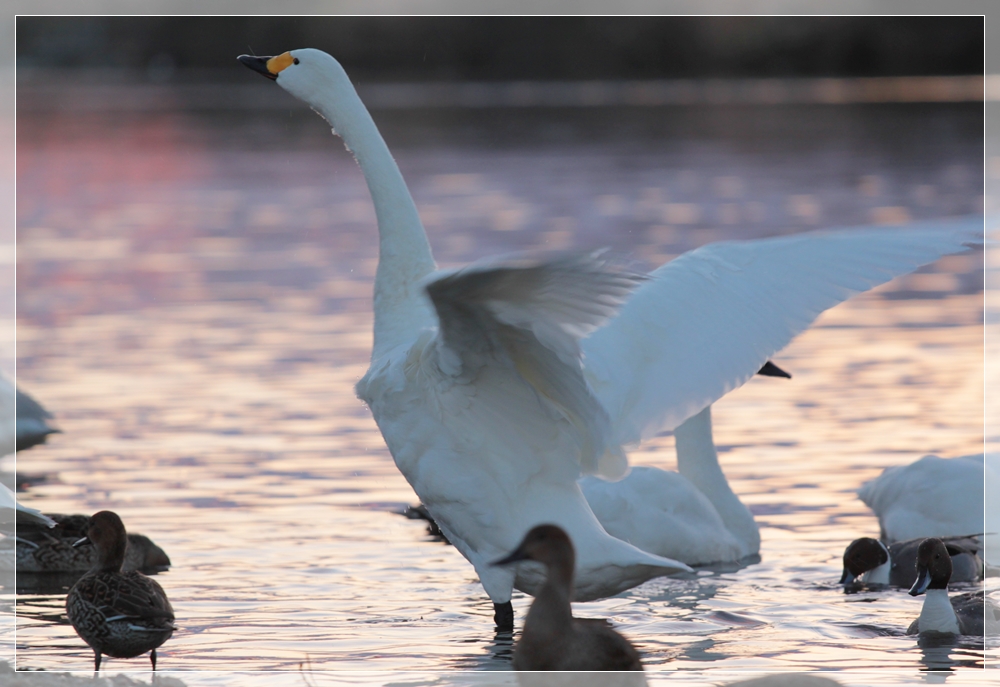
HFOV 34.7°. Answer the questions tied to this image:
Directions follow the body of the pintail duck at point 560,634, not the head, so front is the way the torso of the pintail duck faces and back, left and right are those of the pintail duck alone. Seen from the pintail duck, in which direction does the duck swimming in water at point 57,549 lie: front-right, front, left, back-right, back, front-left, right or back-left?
front-right

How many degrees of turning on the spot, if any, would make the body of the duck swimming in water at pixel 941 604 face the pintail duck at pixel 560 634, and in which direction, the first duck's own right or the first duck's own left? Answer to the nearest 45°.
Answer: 0° — it already faces it

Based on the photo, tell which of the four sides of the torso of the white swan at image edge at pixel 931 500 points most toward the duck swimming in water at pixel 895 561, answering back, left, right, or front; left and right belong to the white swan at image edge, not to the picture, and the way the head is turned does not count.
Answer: right

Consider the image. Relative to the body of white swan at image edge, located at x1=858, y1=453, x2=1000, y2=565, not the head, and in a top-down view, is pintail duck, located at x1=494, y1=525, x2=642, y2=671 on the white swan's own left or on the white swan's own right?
on the white swan's own right

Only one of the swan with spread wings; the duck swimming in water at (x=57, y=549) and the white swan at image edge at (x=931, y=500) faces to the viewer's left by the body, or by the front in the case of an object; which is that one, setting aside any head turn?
the swan with spread wings

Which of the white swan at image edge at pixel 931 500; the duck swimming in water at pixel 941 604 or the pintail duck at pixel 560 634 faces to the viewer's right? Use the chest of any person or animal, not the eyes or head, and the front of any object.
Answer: the white swan at image edge

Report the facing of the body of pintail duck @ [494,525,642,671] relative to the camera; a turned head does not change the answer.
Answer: to the viewer's left

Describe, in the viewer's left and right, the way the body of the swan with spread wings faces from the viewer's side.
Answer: facing to the left of the viewer

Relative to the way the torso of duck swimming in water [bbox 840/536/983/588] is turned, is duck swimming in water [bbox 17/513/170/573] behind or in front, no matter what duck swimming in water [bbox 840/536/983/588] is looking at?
in front

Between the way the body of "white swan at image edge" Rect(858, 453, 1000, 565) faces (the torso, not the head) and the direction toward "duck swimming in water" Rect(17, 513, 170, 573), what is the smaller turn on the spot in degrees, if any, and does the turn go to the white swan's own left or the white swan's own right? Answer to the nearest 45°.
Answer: approximately 135° to the white swan's own right

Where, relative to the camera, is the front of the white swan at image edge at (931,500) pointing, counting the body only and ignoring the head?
to the viewer's right

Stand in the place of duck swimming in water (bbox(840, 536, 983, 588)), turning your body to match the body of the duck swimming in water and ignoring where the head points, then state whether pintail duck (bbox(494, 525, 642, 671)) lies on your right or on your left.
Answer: on your left

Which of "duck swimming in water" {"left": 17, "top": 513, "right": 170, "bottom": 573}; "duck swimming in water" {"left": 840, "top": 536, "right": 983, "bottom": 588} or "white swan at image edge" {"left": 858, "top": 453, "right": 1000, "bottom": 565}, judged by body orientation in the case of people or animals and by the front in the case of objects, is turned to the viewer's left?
"duck swimming in water" {"left": 840, "top": 536, "right": 983, "bottom": 588}

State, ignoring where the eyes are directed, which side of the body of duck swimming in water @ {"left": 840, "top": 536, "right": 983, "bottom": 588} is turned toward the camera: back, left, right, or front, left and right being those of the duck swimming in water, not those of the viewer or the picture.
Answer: left

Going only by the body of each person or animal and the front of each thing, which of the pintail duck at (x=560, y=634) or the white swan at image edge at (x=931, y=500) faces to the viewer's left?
the pintail duck
